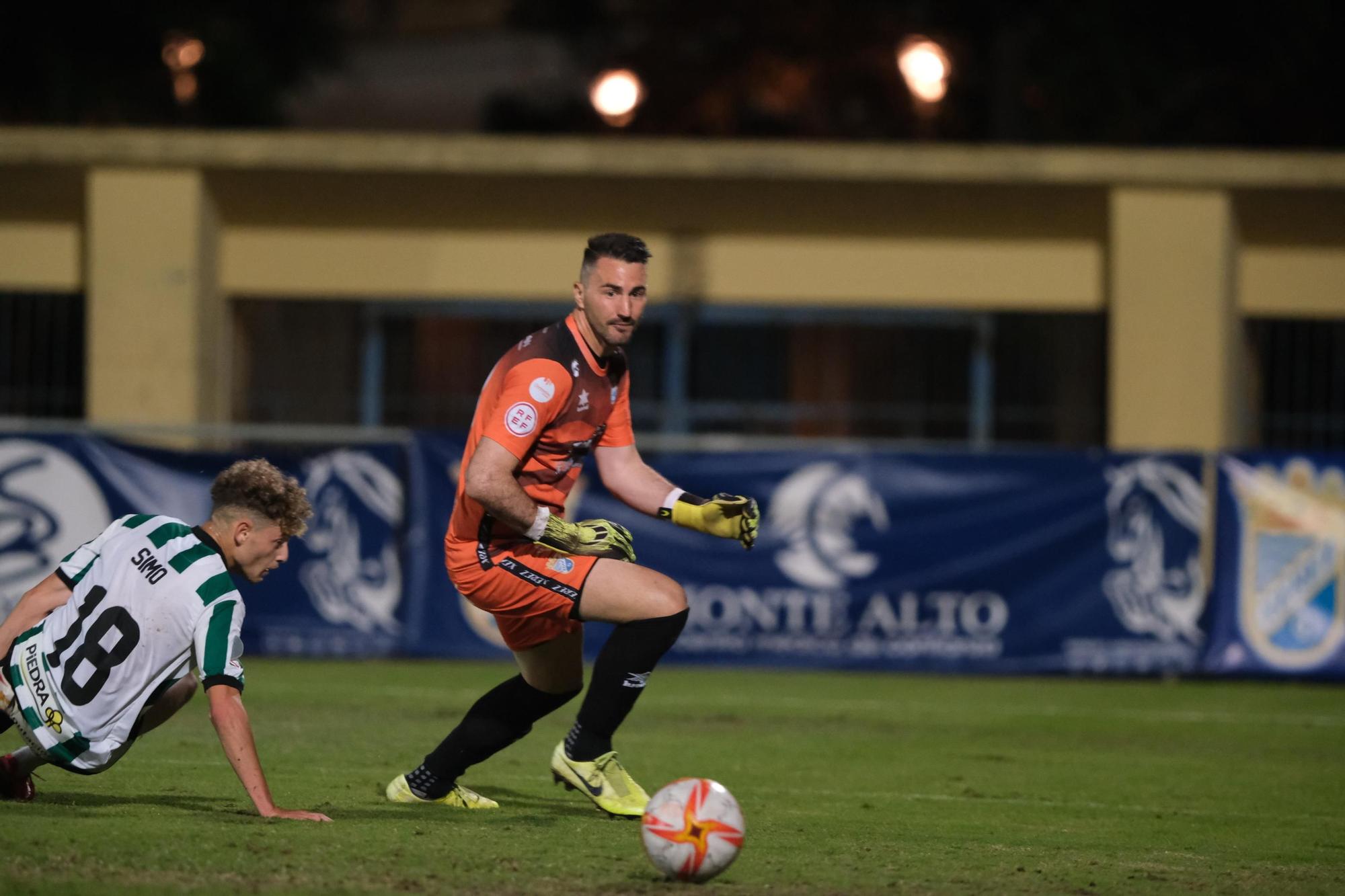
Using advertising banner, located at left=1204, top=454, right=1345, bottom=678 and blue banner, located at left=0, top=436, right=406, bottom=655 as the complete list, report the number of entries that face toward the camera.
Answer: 2

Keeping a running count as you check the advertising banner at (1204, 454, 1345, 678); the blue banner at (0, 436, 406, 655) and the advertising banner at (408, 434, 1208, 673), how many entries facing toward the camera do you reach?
3

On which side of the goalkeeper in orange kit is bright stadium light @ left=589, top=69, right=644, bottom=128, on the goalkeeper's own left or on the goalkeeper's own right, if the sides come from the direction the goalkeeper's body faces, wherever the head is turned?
on the goalkeeper's own left

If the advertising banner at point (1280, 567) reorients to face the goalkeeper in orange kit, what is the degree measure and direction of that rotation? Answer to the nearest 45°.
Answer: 0° — it already faces them

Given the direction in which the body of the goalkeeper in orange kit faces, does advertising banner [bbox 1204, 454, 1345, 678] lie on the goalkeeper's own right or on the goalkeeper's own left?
on the goalkeeper's own left

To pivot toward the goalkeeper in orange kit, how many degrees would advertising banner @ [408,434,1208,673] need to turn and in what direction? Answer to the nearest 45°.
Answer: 0° — it already faces them

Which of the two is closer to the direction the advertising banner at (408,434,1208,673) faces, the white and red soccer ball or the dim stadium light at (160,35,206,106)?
the white and red soccer ball

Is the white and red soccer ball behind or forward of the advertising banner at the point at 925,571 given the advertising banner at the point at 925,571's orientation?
forward

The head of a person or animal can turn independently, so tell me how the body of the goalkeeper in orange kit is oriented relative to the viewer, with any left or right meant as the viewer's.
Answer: facing the viewer and to the right of the viewer

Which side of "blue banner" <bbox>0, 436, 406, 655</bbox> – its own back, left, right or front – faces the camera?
front

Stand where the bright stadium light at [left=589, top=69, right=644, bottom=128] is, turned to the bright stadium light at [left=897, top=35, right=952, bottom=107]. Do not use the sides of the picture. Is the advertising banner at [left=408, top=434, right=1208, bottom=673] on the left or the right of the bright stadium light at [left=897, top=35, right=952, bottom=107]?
right

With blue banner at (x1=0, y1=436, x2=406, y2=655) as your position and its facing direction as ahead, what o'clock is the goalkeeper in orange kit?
The goalkeeper in orange kit is roughly at 12 o'clock from the blue banner.
